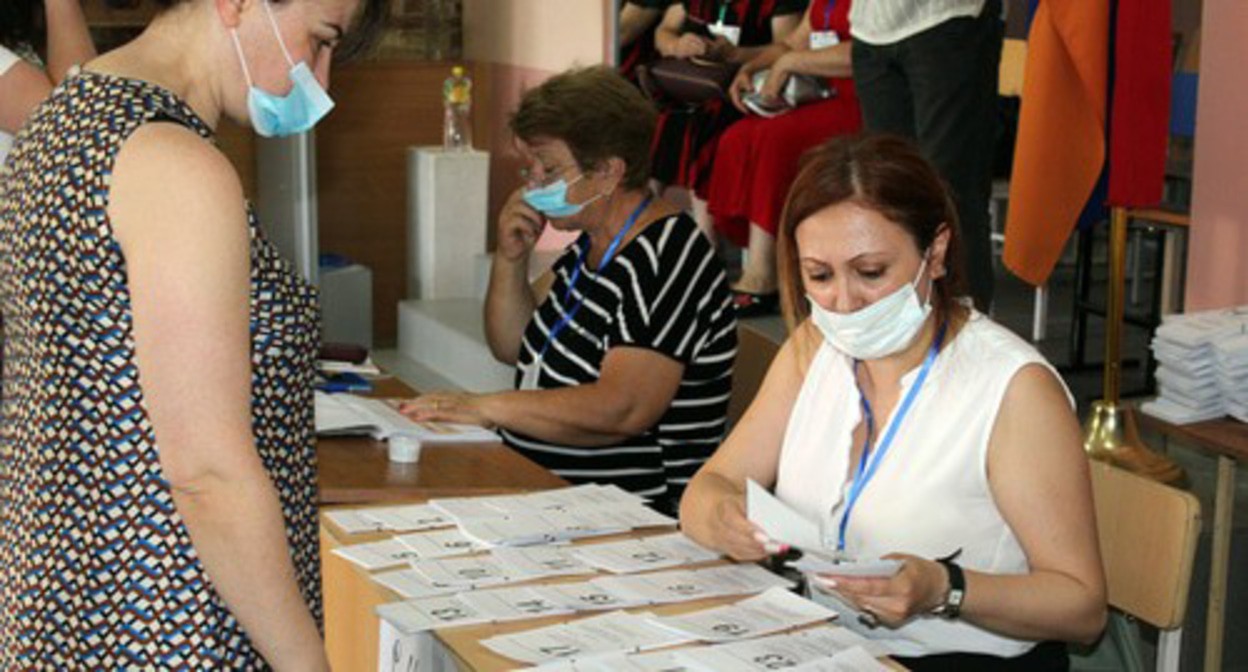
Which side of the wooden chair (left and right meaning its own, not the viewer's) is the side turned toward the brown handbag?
right

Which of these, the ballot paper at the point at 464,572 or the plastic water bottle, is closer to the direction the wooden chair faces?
the ballot paper

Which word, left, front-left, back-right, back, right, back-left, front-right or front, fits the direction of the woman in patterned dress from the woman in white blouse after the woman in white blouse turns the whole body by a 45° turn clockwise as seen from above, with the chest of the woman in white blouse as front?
front-left

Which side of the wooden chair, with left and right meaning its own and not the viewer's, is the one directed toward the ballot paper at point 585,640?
front

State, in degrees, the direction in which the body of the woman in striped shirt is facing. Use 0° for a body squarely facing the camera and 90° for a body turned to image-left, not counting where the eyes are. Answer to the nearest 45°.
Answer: approximately 90°

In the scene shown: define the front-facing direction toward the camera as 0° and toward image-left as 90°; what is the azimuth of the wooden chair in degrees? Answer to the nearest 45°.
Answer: approximately 45°

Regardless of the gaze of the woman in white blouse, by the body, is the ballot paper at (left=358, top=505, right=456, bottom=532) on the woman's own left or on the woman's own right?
on the woman's own right

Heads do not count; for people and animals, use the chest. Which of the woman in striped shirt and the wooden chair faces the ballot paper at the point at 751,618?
the wooden chair

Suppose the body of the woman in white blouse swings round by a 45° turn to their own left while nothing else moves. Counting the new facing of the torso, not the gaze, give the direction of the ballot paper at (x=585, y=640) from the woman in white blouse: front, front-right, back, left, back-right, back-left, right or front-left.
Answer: front-right

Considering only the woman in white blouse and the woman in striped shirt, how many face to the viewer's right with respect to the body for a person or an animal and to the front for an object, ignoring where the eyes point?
0

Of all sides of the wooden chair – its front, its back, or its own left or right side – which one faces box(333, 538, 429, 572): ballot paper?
front

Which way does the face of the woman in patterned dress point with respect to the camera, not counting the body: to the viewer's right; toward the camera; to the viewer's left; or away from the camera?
to the viewer's right

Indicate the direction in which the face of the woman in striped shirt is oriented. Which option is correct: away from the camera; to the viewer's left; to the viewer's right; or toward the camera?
to the viewer's left

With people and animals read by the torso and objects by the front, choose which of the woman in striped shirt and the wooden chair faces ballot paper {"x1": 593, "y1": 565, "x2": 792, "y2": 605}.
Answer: the wooden chair

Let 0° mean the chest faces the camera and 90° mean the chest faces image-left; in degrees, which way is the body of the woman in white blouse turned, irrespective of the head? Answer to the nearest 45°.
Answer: approximately 45°

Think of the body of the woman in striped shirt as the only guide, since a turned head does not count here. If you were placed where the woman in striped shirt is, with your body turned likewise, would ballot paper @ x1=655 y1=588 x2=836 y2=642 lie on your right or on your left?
on your left

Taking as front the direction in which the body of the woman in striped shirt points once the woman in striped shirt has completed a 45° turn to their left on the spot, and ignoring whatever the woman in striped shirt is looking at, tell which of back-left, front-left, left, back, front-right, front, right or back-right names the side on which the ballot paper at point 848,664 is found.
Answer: front-left

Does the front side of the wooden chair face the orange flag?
no

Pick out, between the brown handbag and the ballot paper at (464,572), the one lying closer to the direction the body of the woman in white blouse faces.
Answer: the ballot paper
